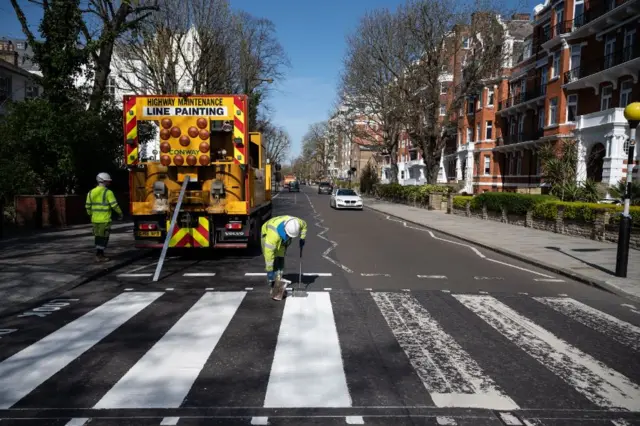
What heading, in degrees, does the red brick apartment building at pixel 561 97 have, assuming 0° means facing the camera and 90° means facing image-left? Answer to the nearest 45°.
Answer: approximately 45°

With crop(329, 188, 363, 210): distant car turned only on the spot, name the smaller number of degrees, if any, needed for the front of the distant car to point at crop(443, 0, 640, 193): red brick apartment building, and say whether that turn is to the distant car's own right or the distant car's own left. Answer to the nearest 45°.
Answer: approximately 90° to the distant car's own left

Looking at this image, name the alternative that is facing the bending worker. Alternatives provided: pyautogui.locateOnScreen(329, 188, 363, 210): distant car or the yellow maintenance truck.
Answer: the distant car

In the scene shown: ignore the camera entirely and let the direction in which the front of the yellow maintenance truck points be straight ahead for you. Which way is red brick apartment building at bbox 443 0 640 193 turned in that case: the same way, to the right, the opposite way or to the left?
to the left

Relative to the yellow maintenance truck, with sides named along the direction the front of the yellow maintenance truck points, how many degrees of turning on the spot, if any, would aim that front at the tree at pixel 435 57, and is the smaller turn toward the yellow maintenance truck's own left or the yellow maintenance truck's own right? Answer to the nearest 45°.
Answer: approximately 45° to the yellow maintenance truck's own right

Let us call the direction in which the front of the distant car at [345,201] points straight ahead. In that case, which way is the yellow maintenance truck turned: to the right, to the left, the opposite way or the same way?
the opposite way

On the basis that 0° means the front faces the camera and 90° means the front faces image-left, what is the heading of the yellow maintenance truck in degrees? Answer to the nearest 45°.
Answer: approximately 180°

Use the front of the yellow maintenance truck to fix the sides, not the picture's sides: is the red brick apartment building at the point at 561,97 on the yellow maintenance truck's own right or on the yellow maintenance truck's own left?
on the yellow maintenance truck's own right

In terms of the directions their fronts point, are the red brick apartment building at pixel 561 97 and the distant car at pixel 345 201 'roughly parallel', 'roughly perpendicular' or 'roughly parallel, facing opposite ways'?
roughly perpendicular

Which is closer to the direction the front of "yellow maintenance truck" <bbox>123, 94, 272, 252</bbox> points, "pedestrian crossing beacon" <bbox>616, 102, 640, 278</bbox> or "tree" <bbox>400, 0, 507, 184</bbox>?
the tree

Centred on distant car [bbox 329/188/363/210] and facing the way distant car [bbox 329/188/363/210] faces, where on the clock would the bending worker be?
The bending worker is roughly at 12 o'clock from the distant car.

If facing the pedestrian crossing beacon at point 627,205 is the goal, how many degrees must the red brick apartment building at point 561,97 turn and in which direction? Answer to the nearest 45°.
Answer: approximately 45° to its left

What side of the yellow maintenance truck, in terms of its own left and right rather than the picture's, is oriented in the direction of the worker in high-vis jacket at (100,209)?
back
